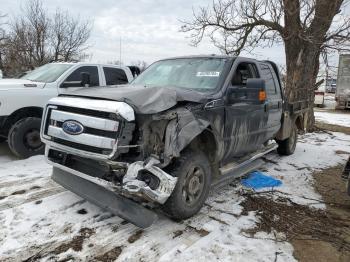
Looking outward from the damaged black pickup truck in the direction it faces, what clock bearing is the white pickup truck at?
The white pickup truck is roughly at 3 o'clock from the damaged black pickup truck.

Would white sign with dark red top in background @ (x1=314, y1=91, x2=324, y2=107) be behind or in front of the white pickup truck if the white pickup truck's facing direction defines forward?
behind

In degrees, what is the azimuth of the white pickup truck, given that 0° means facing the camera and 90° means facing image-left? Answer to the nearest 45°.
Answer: approximately 45°

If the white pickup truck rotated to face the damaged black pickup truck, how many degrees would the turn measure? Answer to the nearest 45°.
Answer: approximately 90° to its left

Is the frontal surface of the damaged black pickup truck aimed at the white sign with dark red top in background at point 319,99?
no

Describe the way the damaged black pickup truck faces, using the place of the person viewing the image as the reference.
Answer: facing the viewer and to the left of the viewer

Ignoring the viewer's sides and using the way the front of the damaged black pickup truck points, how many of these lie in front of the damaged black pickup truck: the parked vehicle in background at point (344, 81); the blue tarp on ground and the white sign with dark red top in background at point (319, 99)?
0

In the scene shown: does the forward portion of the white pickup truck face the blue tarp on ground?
no

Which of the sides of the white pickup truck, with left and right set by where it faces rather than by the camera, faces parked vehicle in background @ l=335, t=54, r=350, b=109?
back

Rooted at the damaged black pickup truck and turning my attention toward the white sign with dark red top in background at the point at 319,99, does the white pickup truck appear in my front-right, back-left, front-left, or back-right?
front-left

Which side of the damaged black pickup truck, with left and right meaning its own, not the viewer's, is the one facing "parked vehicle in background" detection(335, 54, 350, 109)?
back

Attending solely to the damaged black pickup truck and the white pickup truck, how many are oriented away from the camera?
0

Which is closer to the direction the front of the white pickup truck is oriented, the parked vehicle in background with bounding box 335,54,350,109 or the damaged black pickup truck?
the damaged black pickup truck

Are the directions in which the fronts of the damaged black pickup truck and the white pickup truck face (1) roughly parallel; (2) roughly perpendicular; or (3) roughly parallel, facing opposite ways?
roughly parallel
